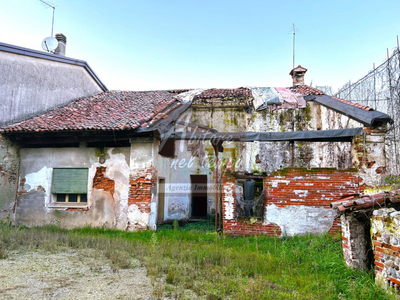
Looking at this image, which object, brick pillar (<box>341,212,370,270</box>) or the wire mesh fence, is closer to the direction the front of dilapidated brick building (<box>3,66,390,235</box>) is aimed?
the brick pillar

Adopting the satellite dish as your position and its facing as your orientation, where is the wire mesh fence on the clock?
The wire mesh fence is roughly at 9 o'clock from the satellite dish.

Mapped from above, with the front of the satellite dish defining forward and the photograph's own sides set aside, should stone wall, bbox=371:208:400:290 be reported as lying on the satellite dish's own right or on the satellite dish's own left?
on the satellite dish's own left

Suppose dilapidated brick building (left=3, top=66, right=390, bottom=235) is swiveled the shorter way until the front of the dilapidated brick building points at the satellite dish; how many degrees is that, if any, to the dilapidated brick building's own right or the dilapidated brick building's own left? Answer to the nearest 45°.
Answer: approximately 135° to the dilapidated brick building's own right

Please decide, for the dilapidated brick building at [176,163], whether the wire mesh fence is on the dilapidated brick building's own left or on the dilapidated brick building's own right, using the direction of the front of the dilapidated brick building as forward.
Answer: on the dilapidated brick building's own left

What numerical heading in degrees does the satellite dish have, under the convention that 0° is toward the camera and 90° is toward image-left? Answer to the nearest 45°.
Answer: approximately 45°

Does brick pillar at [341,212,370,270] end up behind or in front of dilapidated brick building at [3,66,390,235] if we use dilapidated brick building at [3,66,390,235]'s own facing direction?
in front

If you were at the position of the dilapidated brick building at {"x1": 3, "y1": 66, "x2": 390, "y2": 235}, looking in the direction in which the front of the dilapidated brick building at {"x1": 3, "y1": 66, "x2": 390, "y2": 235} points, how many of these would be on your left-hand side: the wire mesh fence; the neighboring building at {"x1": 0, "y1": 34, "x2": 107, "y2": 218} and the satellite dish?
1

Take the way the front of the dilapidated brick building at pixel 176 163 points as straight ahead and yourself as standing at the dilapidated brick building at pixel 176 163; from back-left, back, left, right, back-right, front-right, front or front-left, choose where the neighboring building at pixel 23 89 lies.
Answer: right

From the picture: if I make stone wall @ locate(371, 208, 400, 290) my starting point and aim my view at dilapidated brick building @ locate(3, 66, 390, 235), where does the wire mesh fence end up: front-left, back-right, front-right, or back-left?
front-right

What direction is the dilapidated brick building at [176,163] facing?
toward the camera
